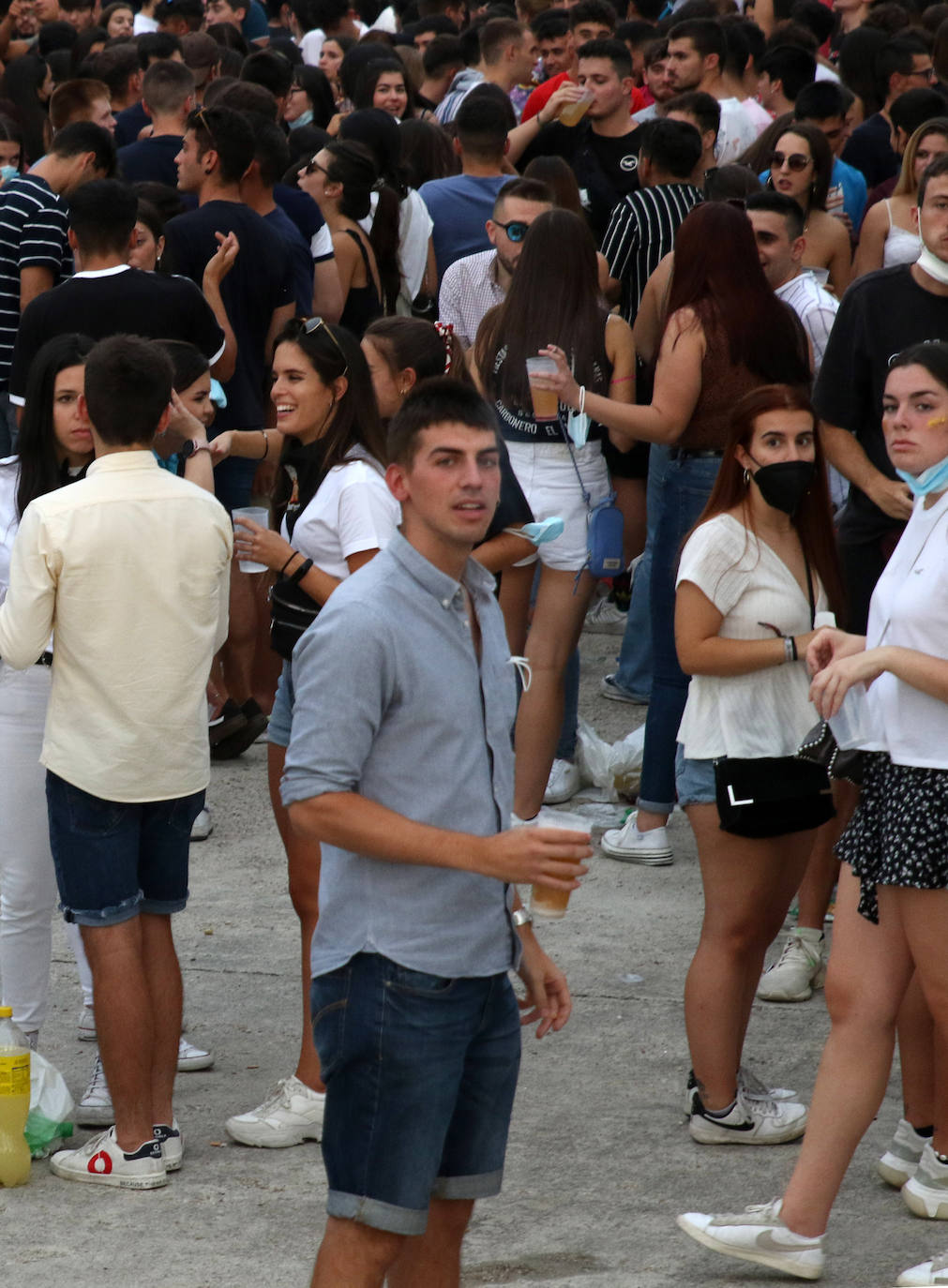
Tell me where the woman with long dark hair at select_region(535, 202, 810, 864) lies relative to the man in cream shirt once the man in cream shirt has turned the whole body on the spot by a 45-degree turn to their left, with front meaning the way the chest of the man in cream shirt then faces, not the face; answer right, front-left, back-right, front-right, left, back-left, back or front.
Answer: back-right

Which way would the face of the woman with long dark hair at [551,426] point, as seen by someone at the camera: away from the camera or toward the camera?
away from the camera

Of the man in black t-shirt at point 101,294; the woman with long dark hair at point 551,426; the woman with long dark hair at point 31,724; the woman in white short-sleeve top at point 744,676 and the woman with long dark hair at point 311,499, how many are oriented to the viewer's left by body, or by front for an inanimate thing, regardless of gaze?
1

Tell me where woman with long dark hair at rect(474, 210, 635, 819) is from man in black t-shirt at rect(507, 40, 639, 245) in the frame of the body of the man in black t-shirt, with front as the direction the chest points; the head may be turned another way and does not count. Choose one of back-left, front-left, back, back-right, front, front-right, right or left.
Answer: front-left

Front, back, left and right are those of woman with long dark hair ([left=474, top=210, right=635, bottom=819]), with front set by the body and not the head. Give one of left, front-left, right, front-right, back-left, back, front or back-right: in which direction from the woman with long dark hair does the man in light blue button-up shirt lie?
back

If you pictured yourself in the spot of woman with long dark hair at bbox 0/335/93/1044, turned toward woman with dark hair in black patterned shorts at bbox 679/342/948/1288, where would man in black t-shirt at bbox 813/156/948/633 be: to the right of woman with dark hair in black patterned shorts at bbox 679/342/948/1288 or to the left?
left

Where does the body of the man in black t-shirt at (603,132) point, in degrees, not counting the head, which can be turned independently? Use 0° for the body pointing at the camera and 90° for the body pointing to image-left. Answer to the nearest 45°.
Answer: approximately 45°

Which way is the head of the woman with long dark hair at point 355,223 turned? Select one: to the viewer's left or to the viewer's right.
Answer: to the viewer's left

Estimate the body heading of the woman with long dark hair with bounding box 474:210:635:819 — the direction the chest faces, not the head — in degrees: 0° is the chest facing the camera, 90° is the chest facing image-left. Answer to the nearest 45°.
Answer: approximately 180°

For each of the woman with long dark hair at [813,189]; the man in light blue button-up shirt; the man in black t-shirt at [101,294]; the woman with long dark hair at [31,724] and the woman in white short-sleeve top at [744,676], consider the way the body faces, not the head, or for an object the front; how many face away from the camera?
1

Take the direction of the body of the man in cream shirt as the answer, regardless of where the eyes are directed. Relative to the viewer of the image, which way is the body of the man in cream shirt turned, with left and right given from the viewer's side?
facing away from the viewer and to the left of the viewer

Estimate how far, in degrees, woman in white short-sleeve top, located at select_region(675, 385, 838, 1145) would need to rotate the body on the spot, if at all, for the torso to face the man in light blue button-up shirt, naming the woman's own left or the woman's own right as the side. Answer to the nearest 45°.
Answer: approximately 45° to the woman's own right

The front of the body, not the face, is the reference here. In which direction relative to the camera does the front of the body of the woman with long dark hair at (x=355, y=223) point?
to the viewer's left

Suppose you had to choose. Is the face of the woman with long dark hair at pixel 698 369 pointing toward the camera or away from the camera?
away from the camera

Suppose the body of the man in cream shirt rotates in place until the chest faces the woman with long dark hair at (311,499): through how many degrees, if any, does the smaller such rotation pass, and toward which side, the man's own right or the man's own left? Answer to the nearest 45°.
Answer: approximately 90° to the man's own right

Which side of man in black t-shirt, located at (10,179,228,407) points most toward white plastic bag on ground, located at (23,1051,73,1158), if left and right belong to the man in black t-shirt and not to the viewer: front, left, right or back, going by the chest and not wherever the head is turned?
back

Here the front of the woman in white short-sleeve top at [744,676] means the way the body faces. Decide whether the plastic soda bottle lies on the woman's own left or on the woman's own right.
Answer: on the woman's own right
